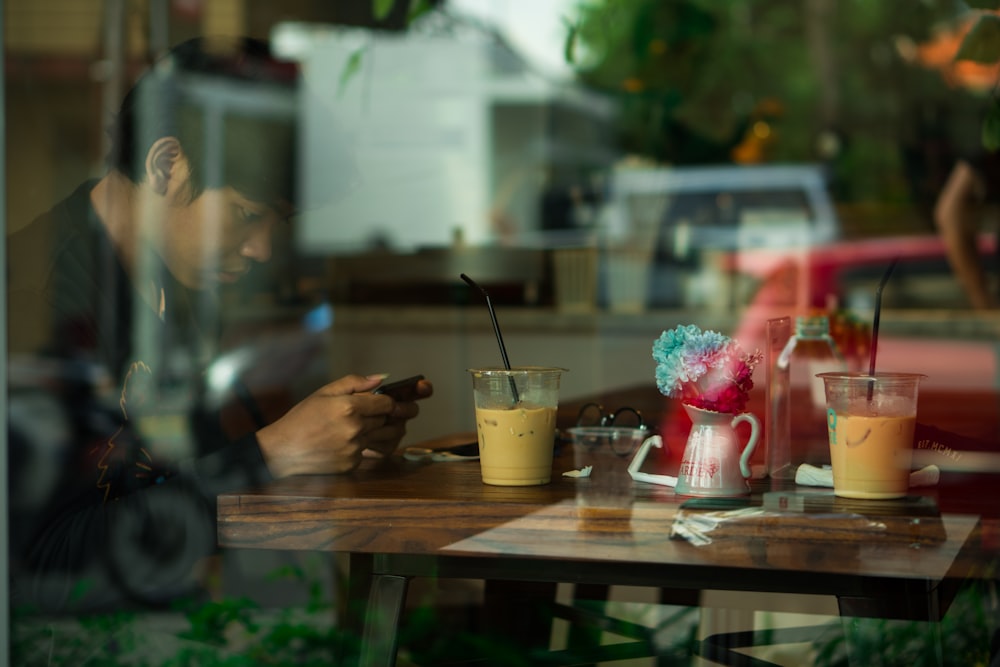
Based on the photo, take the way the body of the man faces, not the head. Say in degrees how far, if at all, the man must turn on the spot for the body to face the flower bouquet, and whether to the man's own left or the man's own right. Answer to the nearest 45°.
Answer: approximately 45° to the man's own right

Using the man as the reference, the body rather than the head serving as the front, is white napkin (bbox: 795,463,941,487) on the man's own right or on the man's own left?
on the man's own left

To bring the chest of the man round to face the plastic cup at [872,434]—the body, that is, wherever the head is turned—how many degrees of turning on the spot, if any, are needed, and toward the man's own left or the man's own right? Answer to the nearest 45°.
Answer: approximately 45° to the man's own right

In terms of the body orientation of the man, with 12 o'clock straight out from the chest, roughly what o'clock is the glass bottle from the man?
The glass bottle is roughly at 1 o'clock from the man.

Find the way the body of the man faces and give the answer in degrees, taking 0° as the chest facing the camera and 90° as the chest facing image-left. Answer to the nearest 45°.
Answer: approximately 270°
